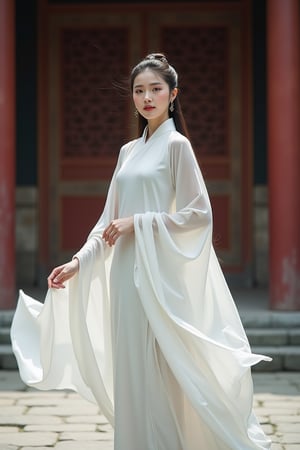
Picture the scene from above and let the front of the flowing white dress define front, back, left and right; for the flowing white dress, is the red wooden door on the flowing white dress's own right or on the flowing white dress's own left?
on the flowing white dress's own right

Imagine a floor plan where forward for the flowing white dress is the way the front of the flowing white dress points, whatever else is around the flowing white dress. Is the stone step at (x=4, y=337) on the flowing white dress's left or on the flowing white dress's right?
on the flowing white dress's right

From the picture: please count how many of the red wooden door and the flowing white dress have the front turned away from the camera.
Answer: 0

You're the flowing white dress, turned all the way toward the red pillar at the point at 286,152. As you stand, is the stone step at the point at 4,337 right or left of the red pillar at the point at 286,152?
left

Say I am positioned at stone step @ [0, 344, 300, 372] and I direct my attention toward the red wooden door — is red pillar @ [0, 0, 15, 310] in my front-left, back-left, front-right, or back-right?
front-left

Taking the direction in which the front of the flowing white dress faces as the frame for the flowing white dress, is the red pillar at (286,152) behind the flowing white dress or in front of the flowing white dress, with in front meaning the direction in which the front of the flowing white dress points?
behind

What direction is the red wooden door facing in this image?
toward the camera

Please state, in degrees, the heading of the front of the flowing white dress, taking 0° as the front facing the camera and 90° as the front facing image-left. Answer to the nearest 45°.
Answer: approximately 45°

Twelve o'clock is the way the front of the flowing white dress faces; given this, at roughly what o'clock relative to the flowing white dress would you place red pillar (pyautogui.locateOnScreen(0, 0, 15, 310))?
The red pillar is roughly at 4 o'clock from the flowing white dress.

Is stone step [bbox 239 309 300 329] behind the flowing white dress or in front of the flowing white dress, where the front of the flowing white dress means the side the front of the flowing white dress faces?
behind
